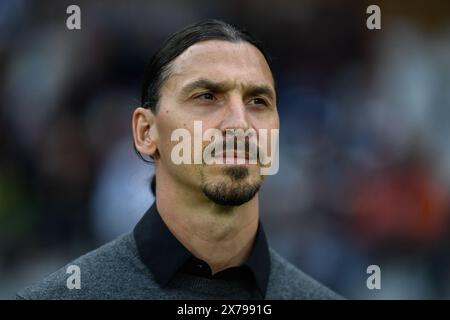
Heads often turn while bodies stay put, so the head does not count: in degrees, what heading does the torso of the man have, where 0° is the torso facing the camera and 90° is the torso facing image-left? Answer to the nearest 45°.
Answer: approximately 315°

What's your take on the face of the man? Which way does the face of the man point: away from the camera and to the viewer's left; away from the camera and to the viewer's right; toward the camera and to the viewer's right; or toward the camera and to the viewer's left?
toward the camera and to the viewer's right
